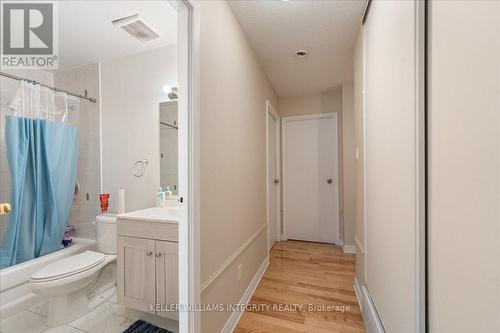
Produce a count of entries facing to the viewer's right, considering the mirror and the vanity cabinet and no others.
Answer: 0

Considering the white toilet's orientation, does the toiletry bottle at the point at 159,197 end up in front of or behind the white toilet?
behind

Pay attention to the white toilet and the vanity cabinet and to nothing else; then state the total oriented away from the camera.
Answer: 0

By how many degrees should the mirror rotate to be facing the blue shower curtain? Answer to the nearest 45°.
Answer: approximately 45° to its right

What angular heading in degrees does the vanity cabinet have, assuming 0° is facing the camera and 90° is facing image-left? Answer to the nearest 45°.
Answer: approximately 45°

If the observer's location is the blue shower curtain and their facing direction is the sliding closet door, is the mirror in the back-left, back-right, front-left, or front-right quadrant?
front-left

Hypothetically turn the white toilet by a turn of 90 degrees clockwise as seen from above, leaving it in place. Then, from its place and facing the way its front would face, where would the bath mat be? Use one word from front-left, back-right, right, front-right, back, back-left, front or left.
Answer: back

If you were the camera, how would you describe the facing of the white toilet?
facing the viewer and to the left of the viewer
